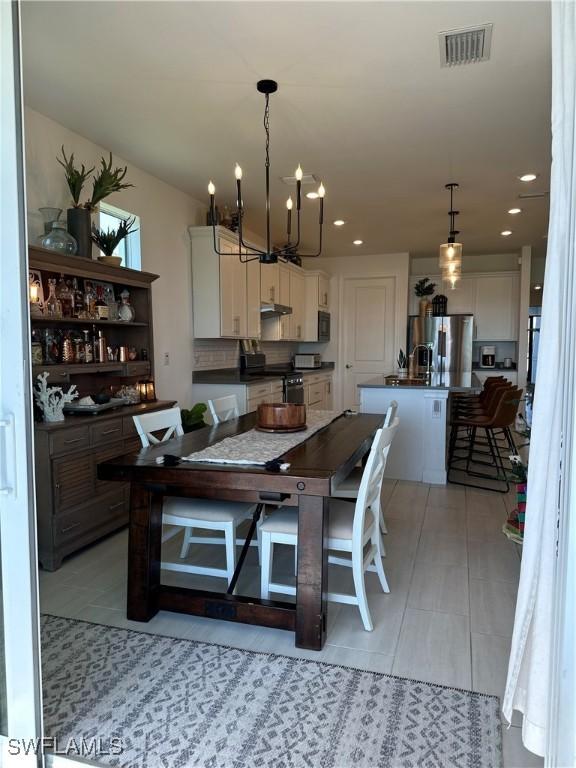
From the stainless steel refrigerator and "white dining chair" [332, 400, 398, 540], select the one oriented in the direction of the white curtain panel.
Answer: the stainless steel refrigerator

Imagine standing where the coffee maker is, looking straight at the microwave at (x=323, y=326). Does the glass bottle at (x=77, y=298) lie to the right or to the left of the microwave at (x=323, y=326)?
left

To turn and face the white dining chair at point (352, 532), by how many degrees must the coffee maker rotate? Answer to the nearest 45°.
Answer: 0° — it already faces it

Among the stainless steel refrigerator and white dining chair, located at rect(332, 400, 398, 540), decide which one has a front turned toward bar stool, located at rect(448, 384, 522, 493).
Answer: the stainless steel refrigerator

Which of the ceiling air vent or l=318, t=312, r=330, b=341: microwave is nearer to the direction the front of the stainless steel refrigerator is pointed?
the ceiling air vent

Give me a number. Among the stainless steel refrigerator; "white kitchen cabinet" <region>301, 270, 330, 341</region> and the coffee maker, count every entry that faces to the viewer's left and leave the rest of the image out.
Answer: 0

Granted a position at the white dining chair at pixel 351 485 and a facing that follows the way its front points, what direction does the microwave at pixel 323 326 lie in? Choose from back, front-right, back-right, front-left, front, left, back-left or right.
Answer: right

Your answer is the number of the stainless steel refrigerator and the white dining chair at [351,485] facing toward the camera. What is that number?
1

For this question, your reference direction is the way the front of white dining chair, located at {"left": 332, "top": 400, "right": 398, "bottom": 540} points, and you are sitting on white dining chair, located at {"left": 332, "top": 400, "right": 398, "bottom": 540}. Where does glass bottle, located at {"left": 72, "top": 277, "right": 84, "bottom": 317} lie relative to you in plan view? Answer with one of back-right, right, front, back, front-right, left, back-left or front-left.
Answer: front

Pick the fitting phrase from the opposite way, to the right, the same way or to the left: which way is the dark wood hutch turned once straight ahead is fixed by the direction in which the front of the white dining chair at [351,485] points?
the opposite way

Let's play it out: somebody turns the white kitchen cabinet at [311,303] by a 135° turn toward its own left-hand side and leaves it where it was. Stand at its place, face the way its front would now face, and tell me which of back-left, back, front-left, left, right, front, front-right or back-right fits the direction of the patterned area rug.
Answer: back

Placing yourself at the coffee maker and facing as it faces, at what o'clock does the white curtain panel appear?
The white curtain panel is roughly at 12 o'clock from the coffee maker.

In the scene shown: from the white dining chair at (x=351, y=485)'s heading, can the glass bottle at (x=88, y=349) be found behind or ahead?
ahead

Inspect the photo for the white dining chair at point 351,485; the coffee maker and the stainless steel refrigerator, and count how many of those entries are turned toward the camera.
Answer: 2

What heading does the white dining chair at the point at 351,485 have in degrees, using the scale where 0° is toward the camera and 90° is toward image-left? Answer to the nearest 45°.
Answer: approximately 90°

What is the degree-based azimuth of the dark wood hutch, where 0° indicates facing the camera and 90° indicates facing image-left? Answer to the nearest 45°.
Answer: approximately 315°

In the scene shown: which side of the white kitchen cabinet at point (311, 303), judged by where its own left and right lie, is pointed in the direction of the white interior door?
left

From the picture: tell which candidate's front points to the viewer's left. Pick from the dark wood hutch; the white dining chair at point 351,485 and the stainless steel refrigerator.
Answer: the white dining chair

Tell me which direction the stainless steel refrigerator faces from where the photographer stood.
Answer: facing the viewer

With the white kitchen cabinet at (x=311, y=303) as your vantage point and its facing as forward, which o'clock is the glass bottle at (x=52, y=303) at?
The glass bottle is roughly at 2 o'clock from the white kitchen cabinet.

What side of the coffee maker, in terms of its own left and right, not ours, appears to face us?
front
